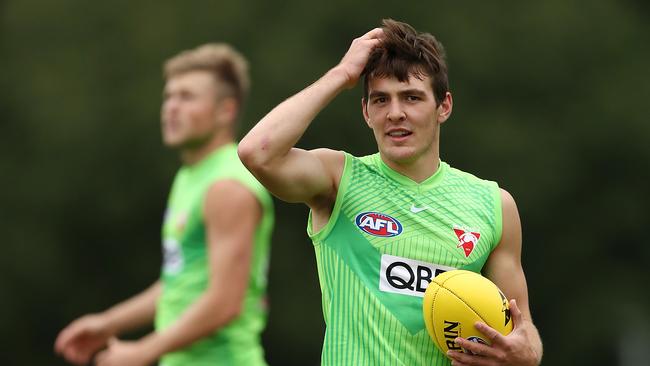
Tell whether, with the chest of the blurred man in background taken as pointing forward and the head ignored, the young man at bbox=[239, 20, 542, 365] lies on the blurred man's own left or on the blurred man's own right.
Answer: on the blurred man's own left

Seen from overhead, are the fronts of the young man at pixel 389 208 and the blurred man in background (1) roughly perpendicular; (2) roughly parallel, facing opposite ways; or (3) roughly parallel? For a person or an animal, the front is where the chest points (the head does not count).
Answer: roughly perpendicular

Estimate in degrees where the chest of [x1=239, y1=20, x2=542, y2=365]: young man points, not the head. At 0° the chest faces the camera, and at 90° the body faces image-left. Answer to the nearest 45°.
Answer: approximately 0°

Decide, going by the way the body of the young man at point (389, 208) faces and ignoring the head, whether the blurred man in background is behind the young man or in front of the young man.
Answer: behind

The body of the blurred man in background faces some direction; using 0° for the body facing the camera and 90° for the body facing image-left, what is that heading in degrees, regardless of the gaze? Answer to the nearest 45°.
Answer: approximately 90°

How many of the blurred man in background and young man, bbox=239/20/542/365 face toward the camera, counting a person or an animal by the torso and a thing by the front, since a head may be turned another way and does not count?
1

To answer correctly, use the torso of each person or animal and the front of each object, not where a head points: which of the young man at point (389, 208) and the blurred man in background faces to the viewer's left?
the blurred man in background
